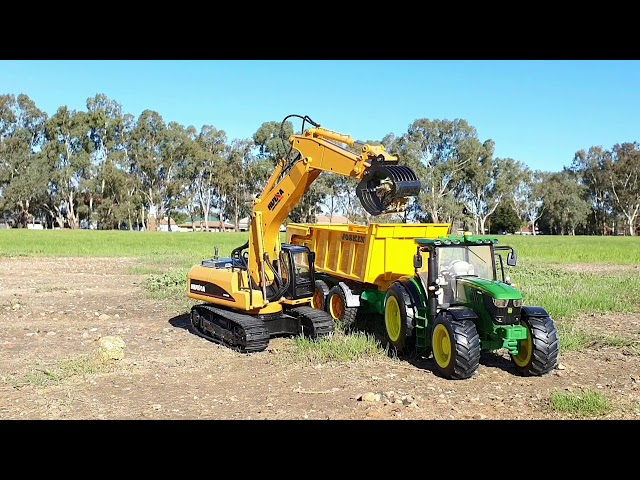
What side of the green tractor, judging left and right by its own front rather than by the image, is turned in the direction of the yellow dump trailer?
back

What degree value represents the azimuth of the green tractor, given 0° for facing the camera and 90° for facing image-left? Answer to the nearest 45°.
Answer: approximately 315°

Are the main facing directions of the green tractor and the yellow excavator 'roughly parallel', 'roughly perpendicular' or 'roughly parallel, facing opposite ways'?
roughly parallel

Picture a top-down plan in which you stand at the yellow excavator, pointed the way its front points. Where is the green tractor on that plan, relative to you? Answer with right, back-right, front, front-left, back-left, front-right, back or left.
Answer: front

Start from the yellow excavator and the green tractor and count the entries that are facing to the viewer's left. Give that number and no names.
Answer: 0

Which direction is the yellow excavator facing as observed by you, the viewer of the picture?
facing the viewer and to the right of the viewer

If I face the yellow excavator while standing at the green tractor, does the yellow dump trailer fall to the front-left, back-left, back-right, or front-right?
front-right
